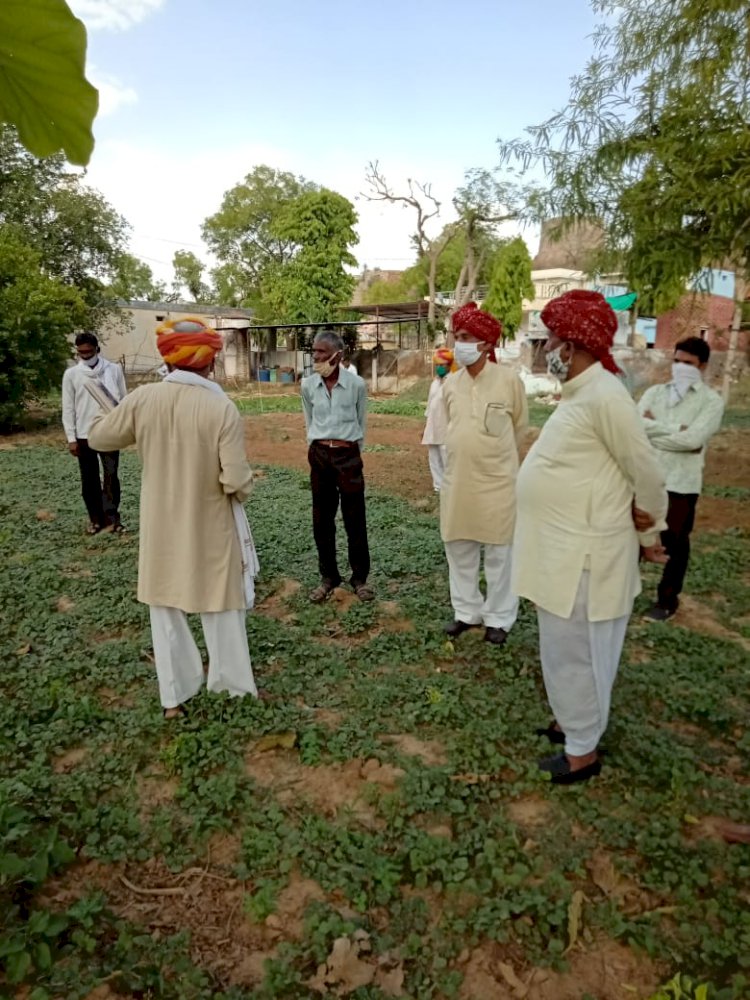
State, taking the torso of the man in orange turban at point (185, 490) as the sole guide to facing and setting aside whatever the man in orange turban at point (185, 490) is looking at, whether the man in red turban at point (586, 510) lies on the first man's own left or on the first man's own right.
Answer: on the first man's own right

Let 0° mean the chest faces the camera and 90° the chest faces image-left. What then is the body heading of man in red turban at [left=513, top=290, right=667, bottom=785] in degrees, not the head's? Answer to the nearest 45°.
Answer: approximately 90°

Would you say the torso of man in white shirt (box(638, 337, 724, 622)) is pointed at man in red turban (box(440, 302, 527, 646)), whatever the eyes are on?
yes

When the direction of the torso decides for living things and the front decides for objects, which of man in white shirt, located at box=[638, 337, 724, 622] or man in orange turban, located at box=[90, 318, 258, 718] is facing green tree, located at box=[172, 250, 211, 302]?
the man in orange turban

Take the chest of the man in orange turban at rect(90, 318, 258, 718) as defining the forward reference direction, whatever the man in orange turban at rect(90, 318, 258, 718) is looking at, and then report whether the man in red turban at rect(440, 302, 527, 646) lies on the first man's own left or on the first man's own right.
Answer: on the first man's own right

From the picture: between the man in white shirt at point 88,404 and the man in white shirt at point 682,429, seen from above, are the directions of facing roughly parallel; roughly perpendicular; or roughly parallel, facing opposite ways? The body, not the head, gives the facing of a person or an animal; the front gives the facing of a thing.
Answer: roughly perpendicular

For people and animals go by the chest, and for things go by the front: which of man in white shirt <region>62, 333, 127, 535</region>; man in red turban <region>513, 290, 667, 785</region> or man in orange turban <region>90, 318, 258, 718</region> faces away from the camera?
man in orange turban <region>90, 318, 258, 718</region>

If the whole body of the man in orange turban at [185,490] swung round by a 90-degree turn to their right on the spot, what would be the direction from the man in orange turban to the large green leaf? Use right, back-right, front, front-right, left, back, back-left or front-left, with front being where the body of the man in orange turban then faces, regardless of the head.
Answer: right

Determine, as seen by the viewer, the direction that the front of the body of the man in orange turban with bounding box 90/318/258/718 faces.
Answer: away from the camera

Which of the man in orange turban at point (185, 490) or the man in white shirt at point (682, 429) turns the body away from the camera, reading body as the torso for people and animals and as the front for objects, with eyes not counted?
the man in orange turban

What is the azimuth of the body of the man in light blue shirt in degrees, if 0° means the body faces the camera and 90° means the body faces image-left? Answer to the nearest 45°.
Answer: approximately 0°

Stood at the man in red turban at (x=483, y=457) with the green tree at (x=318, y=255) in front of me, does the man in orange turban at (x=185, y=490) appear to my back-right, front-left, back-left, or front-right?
back-left
